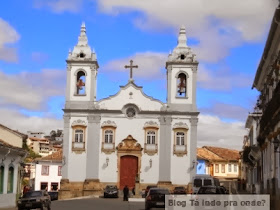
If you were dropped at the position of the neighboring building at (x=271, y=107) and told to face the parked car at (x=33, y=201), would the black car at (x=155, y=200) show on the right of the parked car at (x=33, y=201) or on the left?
right

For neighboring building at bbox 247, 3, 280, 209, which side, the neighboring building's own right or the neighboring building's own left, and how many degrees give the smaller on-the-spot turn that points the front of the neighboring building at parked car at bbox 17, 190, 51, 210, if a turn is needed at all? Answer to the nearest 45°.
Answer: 0° — it already faces it

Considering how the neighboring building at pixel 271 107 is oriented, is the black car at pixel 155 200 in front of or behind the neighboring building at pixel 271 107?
in front

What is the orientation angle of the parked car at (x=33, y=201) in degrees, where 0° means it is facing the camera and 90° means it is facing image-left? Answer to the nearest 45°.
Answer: approximately 45°

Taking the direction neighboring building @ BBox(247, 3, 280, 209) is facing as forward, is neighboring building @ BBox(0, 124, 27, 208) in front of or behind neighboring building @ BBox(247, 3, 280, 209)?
in front

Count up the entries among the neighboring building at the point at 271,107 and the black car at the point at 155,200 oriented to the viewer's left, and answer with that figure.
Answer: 1

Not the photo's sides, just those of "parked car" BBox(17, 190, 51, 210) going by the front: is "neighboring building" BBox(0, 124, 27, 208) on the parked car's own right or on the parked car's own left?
on the parked car's own right

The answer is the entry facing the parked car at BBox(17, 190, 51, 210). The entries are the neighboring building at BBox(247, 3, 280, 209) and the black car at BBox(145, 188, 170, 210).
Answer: the neighboring building

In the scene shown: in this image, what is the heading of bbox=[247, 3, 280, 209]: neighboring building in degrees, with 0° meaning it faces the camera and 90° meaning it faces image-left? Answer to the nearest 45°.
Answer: approximately 90°

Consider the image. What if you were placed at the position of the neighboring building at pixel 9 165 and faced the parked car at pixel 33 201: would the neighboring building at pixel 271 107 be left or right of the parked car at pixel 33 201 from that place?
left

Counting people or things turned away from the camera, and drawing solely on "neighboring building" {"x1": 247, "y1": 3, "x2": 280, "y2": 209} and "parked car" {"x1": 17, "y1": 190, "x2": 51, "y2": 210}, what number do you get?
0
